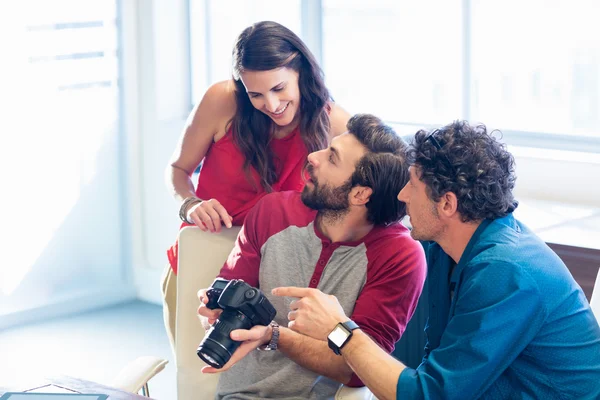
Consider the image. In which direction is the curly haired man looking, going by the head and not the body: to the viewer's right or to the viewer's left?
to the viewer's left

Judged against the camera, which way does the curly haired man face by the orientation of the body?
to the viewer's left

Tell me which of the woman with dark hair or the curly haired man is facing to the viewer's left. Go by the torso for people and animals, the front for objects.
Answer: the curly haired man

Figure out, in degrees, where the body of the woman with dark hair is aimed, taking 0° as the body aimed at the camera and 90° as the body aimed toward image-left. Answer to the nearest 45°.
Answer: approximately 315°

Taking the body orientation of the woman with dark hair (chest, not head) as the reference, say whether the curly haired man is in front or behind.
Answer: in front

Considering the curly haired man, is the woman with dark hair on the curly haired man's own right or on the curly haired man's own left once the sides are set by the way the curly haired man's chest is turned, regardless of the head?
on the curly haired man's own right

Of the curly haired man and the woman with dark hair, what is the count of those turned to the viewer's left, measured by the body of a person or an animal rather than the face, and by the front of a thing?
1
